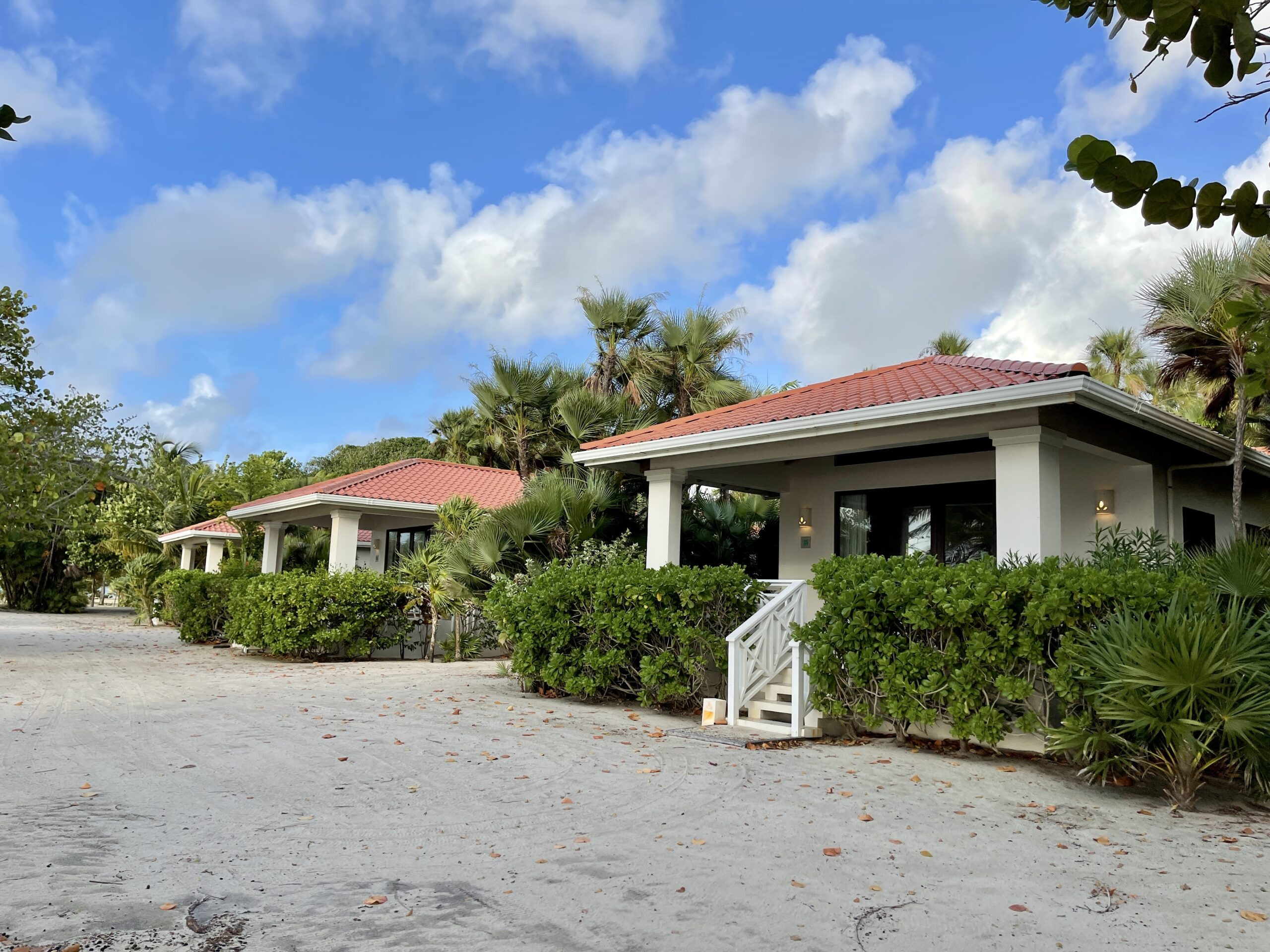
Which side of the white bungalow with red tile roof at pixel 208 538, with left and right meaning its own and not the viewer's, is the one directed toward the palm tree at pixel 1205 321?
left

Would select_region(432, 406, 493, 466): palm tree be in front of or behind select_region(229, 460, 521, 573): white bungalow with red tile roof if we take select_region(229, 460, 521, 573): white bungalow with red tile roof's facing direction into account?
behind

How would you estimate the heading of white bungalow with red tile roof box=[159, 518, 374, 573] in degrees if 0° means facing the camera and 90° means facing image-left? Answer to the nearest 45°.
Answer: approximately 45°

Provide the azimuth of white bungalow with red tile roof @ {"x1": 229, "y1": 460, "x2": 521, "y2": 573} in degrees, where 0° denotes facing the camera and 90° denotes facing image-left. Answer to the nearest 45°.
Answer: approximately 45°

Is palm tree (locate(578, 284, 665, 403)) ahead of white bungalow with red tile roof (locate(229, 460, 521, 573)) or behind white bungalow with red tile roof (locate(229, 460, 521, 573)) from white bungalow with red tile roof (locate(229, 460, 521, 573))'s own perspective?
behind

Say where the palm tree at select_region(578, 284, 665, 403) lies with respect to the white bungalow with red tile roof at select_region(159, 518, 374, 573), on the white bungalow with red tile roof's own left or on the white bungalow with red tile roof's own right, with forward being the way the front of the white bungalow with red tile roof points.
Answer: on the white bungalow with red tile roof's own left

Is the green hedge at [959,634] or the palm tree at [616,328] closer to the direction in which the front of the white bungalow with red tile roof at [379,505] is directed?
the green hedge

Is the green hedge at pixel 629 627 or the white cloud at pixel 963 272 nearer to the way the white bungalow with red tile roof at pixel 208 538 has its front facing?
the green hedge

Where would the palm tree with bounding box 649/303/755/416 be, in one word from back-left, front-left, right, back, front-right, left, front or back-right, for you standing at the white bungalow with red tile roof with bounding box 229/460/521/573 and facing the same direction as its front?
back-left
